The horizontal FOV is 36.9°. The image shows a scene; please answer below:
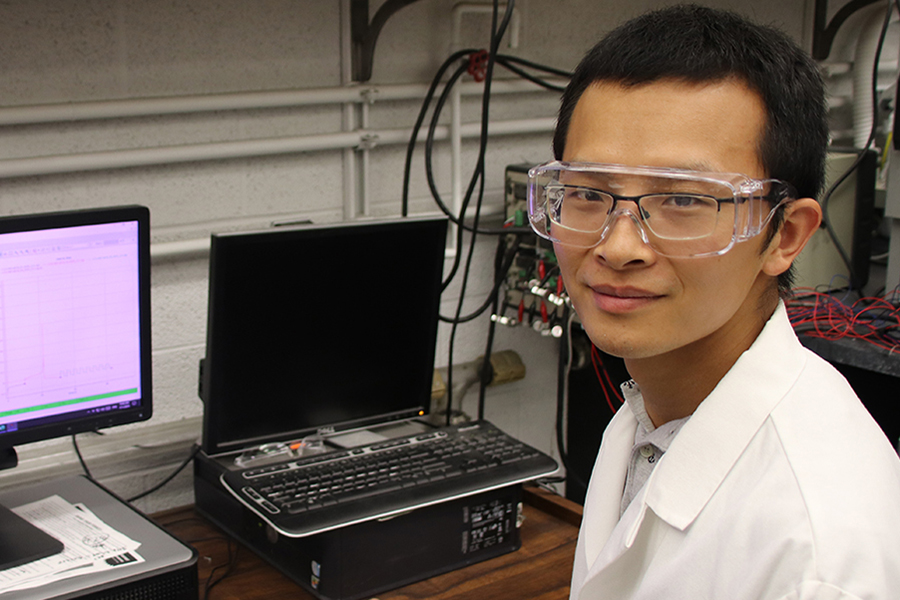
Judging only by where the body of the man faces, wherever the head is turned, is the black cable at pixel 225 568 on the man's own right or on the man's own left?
on the man's own right

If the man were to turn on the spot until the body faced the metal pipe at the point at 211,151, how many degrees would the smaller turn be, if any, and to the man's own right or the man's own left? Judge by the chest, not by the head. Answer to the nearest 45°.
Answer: approximately 90° to the man's own right

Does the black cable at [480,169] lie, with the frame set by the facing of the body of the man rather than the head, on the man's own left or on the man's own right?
on the man's own right

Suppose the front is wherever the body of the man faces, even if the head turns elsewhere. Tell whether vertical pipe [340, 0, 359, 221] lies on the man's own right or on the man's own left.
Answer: on the man's own right

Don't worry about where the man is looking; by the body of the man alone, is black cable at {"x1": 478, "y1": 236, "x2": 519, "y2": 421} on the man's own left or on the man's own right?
on the man's own right

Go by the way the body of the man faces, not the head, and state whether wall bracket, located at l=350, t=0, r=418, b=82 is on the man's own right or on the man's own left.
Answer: on the man's own right

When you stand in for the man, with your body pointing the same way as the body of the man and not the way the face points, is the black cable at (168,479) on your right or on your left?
on your right

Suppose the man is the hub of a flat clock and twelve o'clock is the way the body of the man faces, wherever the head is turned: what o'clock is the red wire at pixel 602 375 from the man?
The red wire is roughly at 4 o'clock from the man.

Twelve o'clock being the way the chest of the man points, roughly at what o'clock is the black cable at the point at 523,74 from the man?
The black cable is roughly at 4 o'clock from the man.

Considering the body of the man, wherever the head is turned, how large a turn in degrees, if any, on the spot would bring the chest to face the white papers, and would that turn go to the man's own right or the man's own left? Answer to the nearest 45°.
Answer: approximately 45° to the man's own right

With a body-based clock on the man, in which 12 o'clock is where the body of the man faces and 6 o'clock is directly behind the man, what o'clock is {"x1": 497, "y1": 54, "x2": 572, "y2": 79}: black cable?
The black cable is roughly at 4 o'clock from the man.

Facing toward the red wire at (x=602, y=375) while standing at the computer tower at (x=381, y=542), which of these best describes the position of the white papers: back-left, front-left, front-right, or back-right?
back-left

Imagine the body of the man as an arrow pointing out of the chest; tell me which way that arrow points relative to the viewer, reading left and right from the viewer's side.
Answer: facing the viewer and to the left of the viewer
